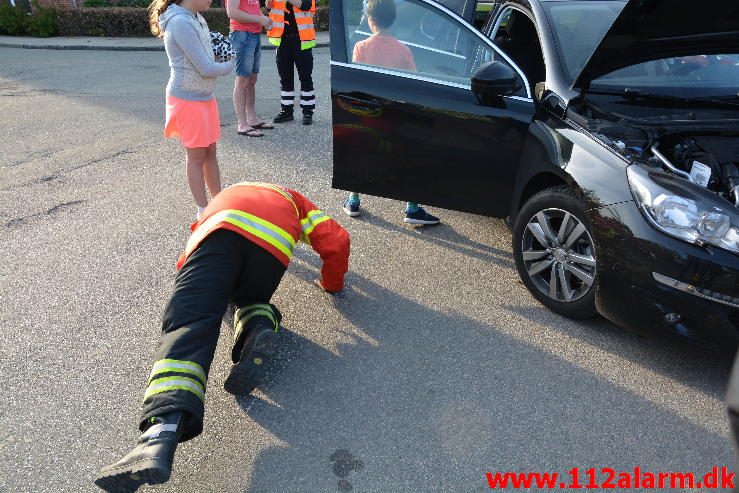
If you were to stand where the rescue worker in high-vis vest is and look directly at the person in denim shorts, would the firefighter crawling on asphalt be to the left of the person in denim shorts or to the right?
left

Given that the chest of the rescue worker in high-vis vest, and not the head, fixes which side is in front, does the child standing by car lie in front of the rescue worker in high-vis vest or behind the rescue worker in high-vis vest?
in front

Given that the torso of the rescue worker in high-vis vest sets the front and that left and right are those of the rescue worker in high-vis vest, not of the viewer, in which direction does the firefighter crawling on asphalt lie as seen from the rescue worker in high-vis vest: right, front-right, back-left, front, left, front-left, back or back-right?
front

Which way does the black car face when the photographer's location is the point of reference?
facing the viewer and to the right of the viewer

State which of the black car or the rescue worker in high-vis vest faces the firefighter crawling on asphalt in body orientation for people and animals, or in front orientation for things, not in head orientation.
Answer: the rescue worker in high-vis vest

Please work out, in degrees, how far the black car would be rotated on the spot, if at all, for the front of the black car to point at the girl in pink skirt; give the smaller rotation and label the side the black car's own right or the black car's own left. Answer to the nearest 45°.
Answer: approximately 135° to the black car's own right

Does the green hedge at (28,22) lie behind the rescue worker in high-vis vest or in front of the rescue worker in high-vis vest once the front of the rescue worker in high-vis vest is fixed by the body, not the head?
behind

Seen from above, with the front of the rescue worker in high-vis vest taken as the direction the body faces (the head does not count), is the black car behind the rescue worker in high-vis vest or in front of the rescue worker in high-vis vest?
in front

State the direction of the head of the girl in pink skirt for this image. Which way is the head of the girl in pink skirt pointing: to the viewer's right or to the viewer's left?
to the viewer's right

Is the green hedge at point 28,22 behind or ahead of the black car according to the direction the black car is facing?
behind

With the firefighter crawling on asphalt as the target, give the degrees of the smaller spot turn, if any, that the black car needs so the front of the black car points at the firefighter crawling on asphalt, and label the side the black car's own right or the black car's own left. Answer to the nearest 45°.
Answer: approximately 90° to the black car's own right

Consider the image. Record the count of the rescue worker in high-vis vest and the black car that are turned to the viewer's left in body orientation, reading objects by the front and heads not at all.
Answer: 0

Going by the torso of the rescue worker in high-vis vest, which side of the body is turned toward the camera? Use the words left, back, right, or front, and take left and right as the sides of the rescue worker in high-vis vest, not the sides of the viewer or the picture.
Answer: front

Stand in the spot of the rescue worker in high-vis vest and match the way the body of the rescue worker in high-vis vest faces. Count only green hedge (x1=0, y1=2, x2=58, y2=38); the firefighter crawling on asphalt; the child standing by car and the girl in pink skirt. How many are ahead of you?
3

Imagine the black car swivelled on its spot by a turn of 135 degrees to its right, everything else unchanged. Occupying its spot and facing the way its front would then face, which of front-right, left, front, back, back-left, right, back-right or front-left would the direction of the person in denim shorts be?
front-right

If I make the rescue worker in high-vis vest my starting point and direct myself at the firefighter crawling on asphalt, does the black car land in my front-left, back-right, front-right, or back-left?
front-left
